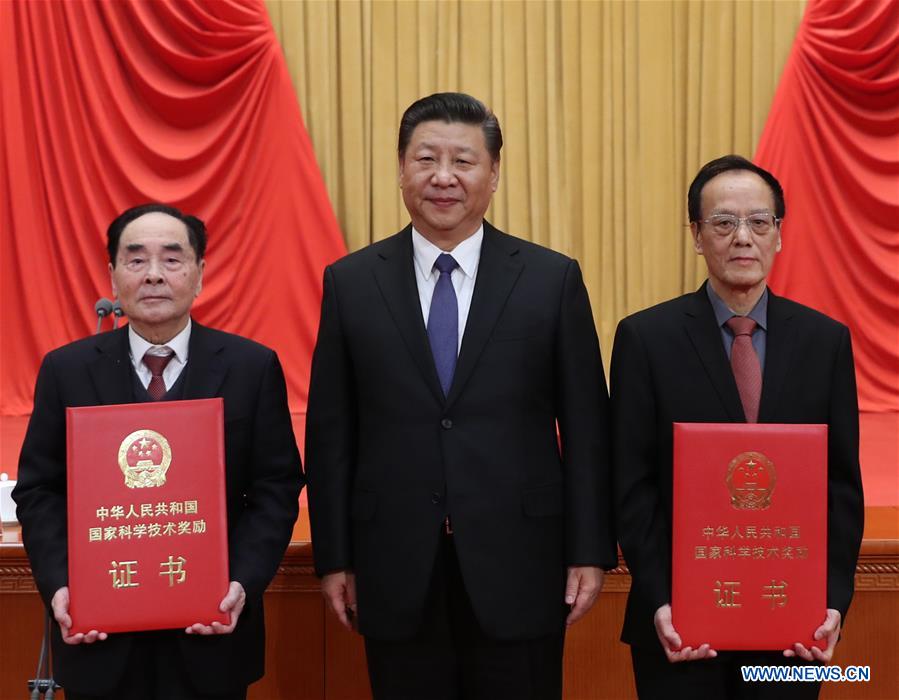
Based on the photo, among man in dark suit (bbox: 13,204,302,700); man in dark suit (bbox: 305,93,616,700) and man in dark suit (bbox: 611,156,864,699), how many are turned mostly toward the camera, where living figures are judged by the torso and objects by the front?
3

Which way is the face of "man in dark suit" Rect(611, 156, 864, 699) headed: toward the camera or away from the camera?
toward the camera

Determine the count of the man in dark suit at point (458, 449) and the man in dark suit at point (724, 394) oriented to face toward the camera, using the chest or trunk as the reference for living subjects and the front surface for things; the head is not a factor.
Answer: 2

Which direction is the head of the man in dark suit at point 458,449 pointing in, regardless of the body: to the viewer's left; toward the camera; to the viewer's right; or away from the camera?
toward the camera

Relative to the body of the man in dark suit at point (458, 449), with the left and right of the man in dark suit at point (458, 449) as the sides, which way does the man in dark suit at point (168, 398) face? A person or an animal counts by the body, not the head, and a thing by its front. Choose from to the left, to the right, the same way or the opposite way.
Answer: the same way

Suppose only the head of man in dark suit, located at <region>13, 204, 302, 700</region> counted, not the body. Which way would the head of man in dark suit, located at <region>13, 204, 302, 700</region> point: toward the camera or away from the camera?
toward the camera

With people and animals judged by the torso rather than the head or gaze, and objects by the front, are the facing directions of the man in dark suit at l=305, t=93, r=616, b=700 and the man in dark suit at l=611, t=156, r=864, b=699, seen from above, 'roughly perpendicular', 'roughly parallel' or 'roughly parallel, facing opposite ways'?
roughly parallel

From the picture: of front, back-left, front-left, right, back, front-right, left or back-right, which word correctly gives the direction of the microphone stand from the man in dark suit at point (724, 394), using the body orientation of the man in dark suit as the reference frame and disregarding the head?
right

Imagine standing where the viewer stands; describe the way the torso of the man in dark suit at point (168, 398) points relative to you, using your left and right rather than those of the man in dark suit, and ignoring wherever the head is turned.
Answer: facing the viewer

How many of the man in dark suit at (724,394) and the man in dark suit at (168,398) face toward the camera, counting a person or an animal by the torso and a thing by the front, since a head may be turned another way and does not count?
2

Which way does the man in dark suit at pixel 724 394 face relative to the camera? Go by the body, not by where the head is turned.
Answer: toward the camera
